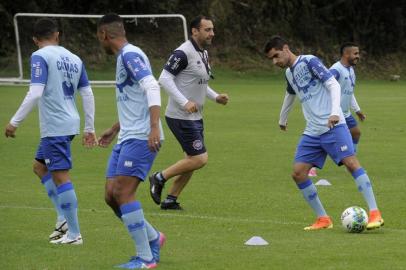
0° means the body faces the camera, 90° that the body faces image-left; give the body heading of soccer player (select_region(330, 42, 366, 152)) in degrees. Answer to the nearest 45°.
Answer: approximately 315°

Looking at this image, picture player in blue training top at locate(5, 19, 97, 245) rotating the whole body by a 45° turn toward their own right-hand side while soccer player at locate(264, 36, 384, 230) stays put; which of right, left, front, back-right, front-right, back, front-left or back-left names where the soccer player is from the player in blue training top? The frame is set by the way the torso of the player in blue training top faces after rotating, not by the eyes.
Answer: right

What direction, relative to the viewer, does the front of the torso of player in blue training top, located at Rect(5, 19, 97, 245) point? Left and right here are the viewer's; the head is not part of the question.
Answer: facing away from the viewer and to the left of the viewer

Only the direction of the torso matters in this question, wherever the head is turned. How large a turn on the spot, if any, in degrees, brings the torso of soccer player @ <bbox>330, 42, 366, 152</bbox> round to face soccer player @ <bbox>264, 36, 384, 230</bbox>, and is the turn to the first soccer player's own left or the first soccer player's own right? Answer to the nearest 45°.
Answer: approximately 45° to the first soccer player's own right

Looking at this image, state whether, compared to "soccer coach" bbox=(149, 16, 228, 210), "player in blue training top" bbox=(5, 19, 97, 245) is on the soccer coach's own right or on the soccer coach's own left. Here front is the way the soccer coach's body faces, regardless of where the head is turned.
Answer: on the soccer coach's own right

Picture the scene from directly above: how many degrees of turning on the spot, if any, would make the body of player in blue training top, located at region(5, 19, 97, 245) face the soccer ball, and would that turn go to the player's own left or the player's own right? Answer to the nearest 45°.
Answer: approximately 135° to the player's own right

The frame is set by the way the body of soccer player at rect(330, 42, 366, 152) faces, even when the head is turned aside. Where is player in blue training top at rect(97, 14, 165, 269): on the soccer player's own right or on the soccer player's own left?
on the soccer player's own right

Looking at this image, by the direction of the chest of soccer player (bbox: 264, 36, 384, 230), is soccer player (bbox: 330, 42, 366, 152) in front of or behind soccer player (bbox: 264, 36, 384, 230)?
behind
